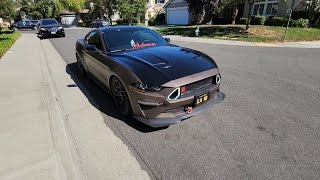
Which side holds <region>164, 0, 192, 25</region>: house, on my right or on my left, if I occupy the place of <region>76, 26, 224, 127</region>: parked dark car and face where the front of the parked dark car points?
on my left

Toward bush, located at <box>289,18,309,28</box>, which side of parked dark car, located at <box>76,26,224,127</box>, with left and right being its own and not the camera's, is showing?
left

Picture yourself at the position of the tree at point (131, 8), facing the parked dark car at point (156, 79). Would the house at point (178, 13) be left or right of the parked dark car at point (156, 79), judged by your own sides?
left

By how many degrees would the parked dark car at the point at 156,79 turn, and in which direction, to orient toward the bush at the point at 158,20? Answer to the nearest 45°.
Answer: approximately 135° to its left

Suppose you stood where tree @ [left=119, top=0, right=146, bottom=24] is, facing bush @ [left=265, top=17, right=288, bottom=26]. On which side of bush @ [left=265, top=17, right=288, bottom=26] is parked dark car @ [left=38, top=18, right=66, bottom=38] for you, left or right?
right

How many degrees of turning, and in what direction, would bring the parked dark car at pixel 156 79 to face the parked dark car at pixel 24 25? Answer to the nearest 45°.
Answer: approximately 180°

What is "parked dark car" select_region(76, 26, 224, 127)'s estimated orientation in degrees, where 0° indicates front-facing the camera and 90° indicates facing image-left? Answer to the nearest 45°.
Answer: approximately 315°

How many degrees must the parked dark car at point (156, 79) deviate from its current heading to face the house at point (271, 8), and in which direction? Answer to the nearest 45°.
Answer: approximately 90° to its left

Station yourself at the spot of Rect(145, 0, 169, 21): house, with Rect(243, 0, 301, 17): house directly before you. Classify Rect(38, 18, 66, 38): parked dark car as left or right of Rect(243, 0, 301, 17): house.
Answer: right
